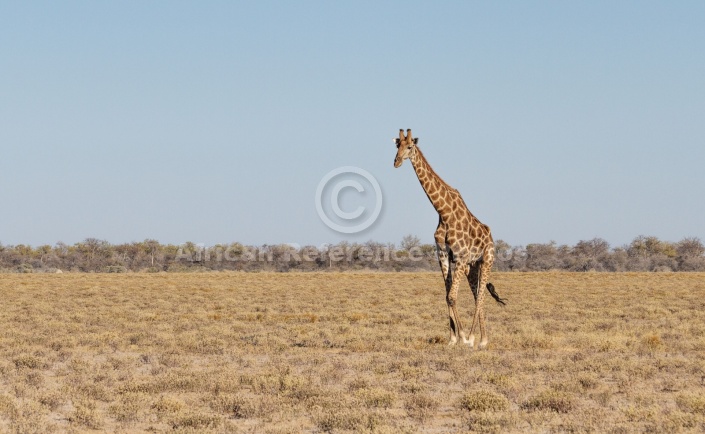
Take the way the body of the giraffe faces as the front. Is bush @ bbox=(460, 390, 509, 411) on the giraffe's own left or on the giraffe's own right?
on the giraffe's own left
